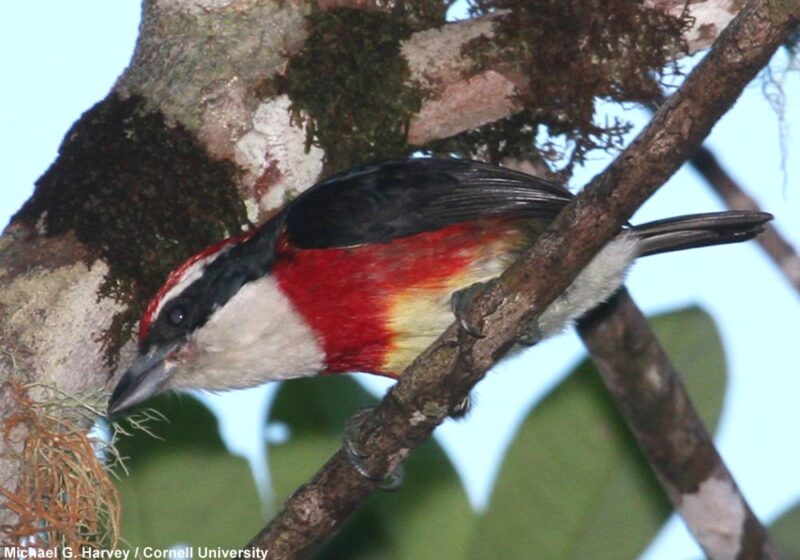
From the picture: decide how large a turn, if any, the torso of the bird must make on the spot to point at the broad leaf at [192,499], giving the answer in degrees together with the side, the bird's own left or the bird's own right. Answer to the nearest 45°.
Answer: approximately 90° to the bird's own right

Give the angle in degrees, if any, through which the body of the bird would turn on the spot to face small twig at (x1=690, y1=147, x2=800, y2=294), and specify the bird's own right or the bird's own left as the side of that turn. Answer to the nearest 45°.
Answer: approximately 135° to the bird's own right

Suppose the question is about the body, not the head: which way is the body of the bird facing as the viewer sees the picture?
to the viewer's left
